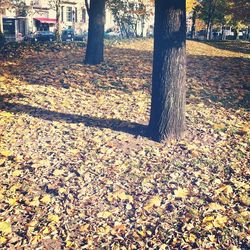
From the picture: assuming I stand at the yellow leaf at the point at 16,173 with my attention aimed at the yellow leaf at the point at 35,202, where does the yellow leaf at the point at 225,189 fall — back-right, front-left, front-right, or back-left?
front-left

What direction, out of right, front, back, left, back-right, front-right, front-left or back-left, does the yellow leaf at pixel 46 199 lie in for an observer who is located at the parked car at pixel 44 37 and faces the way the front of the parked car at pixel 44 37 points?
left

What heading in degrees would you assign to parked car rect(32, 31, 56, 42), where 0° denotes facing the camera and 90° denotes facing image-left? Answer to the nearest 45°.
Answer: approximately 90°

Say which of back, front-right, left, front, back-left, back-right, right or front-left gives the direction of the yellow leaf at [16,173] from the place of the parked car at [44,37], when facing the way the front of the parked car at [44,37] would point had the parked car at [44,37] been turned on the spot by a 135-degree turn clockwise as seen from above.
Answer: back-right

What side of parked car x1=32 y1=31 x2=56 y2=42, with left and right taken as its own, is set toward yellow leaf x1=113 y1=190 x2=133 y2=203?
left

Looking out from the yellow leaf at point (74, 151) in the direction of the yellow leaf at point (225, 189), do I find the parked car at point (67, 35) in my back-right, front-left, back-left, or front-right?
back-left

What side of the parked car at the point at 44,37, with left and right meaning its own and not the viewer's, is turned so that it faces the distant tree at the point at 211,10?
back

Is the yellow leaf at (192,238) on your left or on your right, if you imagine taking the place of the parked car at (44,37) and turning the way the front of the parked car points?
on your left

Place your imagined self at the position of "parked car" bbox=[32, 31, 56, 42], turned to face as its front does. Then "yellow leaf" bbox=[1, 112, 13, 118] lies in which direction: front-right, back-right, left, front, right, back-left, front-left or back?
left

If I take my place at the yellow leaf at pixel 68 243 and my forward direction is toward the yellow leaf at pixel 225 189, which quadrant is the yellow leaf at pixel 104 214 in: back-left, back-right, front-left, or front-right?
front-left

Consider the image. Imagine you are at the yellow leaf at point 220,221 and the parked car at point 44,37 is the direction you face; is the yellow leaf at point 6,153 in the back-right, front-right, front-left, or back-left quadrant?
front-left

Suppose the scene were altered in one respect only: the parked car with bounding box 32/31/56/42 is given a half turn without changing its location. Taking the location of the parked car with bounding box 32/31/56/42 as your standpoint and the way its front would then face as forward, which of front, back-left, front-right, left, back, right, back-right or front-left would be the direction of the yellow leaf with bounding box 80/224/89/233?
right

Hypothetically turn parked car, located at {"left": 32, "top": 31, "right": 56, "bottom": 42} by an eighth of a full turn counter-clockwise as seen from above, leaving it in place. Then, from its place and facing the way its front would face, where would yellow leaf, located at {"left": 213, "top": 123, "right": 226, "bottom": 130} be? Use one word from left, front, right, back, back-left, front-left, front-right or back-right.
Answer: front-left

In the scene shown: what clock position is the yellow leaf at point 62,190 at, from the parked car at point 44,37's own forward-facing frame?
The yellow leaf is roughly at 9 o'clock from the parked car.

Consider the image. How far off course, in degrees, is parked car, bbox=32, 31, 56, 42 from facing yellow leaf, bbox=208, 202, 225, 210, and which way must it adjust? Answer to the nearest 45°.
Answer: approximately 90° to its left

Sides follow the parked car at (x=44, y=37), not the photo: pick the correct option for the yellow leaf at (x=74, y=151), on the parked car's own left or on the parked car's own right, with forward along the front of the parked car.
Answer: on the parked car's own left

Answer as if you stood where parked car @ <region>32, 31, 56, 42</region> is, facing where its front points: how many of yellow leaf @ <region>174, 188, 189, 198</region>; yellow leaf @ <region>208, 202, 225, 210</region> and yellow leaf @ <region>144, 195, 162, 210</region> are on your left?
3

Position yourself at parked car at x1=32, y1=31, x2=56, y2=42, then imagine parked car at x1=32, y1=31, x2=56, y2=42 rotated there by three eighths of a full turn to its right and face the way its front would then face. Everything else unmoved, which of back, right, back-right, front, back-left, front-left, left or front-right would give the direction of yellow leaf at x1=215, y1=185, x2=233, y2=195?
back-right
